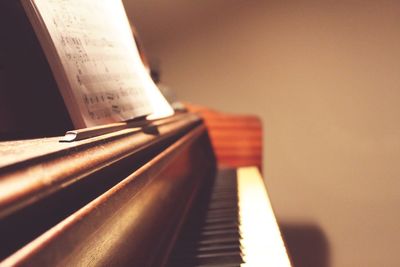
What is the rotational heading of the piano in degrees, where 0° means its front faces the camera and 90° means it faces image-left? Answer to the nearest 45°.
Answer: approximately 270°

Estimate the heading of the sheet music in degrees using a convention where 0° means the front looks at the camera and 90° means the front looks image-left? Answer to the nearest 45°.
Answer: approximately 315°
